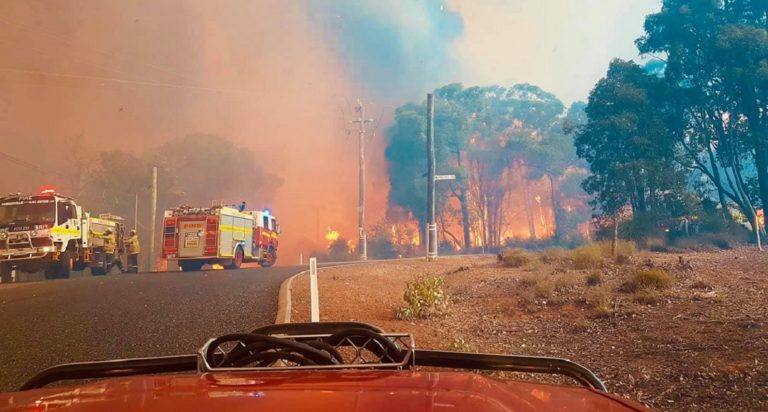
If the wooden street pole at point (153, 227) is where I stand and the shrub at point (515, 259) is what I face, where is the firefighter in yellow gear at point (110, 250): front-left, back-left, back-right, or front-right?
back-right

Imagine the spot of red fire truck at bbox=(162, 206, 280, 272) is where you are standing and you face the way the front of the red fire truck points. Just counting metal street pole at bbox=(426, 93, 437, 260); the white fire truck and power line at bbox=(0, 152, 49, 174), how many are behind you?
2

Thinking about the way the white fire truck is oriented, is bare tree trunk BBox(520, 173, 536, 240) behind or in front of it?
behind

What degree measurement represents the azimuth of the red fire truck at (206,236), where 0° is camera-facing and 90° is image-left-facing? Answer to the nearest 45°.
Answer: approximately 225°

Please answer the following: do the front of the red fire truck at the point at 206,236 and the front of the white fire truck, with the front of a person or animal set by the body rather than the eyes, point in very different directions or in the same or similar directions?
very different directions

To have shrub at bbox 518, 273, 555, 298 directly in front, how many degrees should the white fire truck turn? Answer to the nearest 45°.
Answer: approximately 90° to its left

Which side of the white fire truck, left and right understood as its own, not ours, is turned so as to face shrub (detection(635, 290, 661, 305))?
left

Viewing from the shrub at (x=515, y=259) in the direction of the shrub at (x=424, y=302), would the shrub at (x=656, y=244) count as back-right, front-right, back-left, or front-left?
back-left
